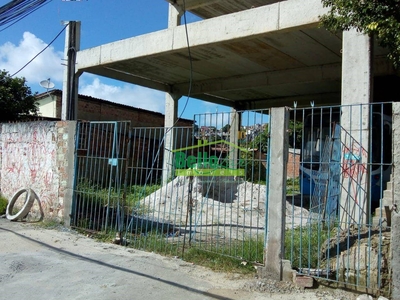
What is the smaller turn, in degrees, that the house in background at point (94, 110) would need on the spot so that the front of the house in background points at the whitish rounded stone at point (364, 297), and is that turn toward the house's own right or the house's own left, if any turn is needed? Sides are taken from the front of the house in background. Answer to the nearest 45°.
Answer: approximately 45° to the house's own left

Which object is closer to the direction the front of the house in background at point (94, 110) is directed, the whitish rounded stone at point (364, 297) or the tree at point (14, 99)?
the tree

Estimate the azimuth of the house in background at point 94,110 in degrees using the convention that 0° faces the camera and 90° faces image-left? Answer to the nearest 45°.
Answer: approximately 45°

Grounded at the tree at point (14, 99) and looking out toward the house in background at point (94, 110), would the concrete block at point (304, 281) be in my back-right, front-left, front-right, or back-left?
back-right
